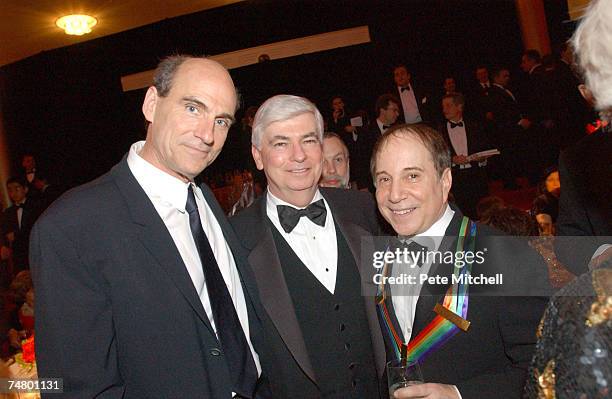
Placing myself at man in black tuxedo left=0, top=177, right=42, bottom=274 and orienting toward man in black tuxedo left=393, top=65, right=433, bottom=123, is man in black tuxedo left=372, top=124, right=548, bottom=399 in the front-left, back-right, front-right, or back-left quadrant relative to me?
front-right

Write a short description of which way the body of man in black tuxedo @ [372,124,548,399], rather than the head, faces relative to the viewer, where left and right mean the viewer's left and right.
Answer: facing the viewer and to the left of the viewer

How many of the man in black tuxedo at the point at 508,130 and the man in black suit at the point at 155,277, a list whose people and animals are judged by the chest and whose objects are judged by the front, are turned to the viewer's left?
0

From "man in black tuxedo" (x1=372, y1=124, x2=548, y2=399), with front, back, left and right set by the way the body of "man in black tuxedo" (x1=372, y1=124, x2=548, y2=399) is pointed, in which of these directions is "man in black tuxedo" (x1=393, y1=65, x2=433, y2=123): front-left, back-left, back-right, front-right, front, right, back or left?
back-right

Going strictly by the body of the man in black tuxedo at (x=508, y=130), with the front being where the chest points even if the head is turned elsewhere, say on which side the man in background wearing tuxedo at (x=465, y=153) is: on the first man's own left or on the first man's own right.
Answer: on the first man's own right

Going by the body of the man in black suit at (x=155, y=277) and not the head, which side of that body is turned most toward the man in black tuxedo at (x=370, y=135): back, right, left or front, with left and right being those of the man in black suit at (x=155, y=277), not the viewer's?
left

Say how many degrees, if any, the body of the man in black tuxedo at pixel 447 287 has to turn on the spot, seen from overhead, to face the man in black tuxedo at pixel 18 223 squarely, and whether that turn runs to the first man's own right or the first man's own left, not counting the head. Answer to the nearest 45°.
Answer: approximately 90° to the first man's own right

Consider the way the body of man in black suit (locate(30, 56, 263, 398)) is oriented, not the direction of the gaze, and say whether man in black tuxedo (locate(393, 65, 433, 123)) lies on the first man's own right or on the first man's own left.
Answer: on the first man's own left

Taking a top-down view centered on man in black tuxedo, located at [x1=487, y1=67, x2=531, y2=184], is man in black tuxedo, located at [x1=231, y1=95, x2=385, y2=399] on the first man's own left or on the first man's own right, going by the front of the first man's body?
on the first man's own right

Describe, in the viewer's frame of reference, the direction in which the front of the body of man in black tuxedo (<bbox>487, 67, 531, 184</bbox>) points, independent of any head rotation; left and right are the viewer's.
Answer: facing the viewer and to the right of the viewer

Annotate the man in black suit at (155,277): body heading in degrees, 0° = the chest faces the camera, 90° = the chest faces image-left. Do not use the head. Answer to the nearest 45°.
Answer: approximately 315°
